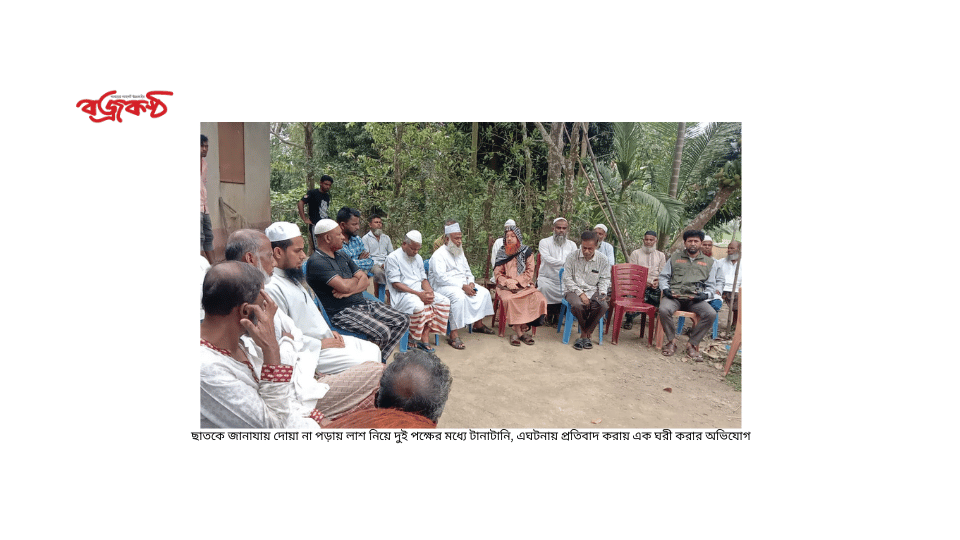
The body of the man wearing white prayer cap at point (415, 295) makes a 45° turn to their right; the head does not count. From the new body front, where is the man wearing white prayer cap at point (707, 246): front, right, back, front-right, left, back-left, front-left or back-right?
left

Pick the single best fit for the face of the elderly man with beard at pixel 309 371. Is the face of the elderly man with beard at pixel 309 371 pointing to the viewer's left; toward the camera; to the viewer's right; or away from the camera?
to the viewer's right

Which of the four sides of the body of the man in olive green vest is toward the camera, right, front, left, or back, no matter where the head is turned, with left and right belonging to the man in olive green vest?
front

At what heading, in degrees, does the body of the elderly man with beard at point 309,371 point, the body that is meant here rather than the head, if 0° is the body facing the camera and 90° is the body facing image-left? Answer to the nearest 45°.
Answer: approximately 270°

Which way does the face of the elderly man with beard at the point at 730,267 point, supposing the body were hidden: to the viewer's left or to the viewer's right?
to the viewer's left

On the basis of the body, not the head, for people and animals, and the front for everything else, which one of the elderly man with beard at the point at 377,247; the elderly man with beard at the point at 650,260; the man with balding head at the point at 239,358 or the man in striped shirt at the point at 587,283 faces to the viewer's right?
the man with balding head

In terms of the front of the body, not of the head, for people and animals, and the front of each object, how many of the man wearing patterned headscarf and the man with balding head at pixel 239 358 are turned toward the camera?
1

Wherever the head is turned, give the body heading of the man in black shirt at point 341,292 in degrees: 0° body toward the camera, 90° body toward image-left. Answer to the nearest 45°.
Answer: approximately 315°

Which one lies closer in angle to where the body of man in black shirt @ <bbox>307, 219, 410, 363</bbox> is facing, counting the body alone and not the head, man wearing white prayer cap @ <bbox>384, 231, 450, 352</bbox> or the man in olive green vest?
the man in olive green vest

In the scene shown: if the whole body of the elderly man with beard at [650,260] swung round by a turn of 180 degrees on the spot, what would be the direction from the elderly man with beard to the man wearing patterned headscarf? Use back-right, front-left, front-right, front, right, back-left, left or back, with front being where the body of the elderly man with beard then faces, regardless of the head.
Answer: back-left

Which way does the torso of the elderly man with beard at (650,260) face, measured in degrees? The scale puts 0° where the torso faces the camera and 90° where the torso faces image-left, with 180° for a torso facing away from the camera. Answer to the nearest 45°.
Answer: approximately 0°
